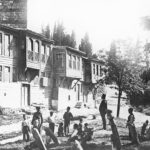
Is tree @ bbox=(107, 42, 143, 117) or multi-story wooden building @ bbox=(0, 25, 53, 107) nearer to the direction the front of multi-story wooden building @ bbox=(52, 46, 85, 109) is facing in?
the tree

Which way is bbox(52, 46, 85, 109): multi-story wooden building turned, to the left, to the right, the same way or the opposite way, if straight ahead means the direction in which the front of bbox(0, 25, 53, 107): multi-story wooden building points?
the same way

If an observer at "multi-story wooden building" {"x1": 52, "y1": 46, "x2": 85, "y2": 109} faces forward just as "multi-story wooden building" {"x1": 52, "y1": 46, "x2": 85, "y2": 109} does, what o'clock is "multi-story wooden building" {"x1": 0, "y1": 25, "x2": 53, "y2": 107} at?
"multi-story wooden building" {"x1": 0, "y1": 25, "x2": 53, "y2": 107} is roughly at 4 o'clock from "multi-story wooden building" {"x1": 52, "y1": 46, "x2": 85, "y2": 109}.

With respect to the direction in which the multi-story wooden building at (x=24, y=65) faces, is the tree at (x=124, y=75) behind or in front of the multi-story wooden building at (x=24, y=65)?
in front

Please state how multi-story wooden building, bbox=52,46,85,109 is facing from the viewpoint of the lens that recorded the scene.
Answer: facing the viewer and to the right of the viewer

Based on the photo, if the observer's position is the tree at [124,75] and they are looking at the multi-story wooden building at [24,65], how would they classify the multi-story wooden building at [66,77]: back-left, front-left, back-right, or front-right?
front-right

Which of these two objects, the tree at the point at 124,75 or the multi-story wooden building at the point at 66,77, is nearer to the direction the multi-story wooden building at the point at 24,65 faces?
the tree

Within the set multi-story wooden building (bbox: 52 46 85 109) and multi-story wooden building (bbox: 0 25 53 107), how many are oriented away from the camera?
0
